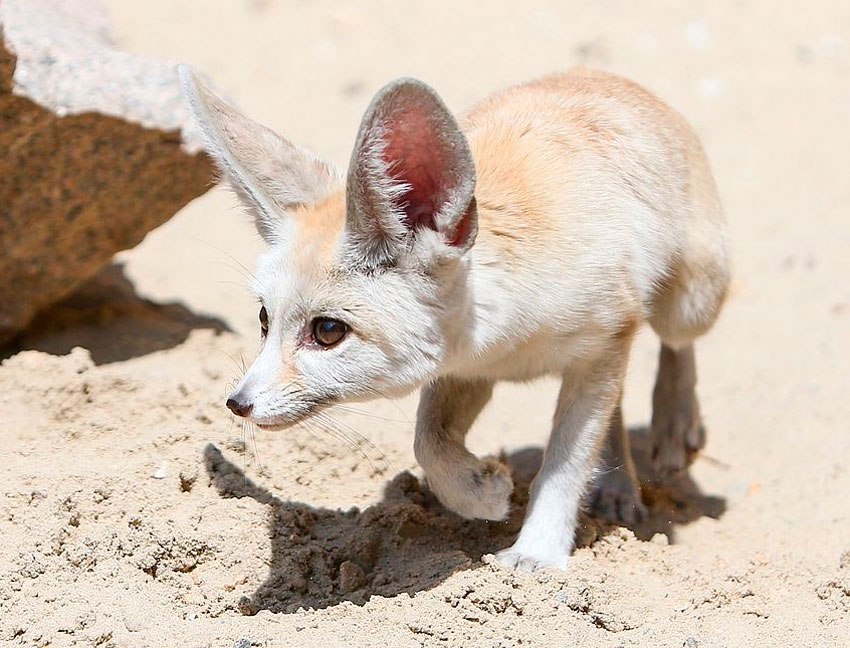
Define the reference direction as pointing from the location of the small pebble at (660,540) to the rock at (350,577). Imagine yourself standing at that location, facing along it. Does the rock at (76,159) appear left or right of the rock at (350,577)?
right

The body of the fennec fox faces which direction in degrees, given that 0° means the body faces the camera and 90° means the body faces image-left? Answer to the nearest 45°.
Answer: approximately 45°

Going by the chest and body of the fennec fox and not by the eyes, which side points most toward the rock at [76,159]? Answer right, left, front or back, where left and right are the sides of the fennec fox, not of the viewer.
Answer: right
